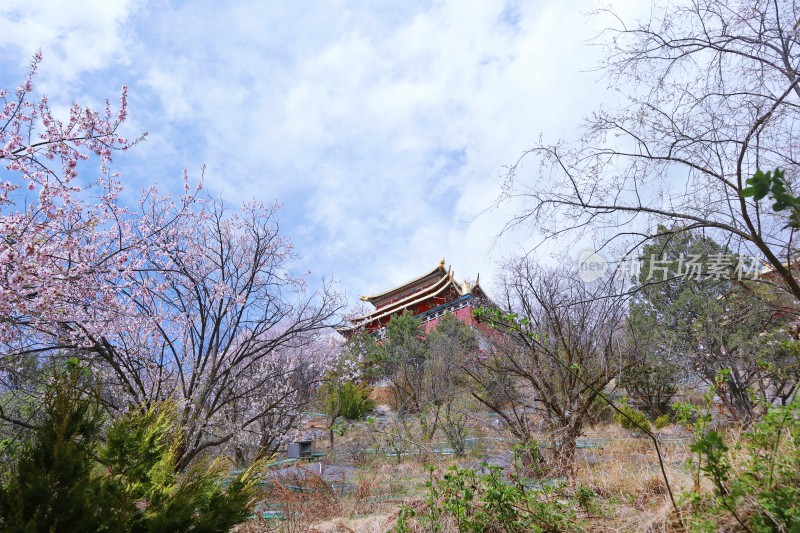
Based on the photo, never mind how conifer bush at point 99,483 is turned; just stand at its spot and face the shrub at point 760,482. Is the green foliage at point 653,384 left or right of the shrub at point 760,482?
left
